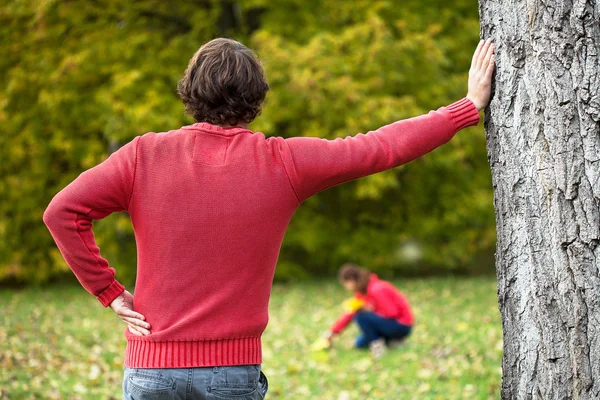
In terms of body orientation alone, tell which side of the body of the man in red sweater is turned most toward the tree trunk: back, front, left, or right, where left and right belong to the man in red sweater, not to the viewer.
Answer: right

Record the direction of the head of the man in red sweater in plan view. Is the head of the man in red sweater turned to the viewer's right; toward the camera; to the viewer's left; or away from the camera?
away from the camera

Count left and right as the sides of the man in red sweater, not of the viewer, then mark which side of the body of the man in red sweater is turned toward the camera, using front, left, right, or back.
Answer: back
